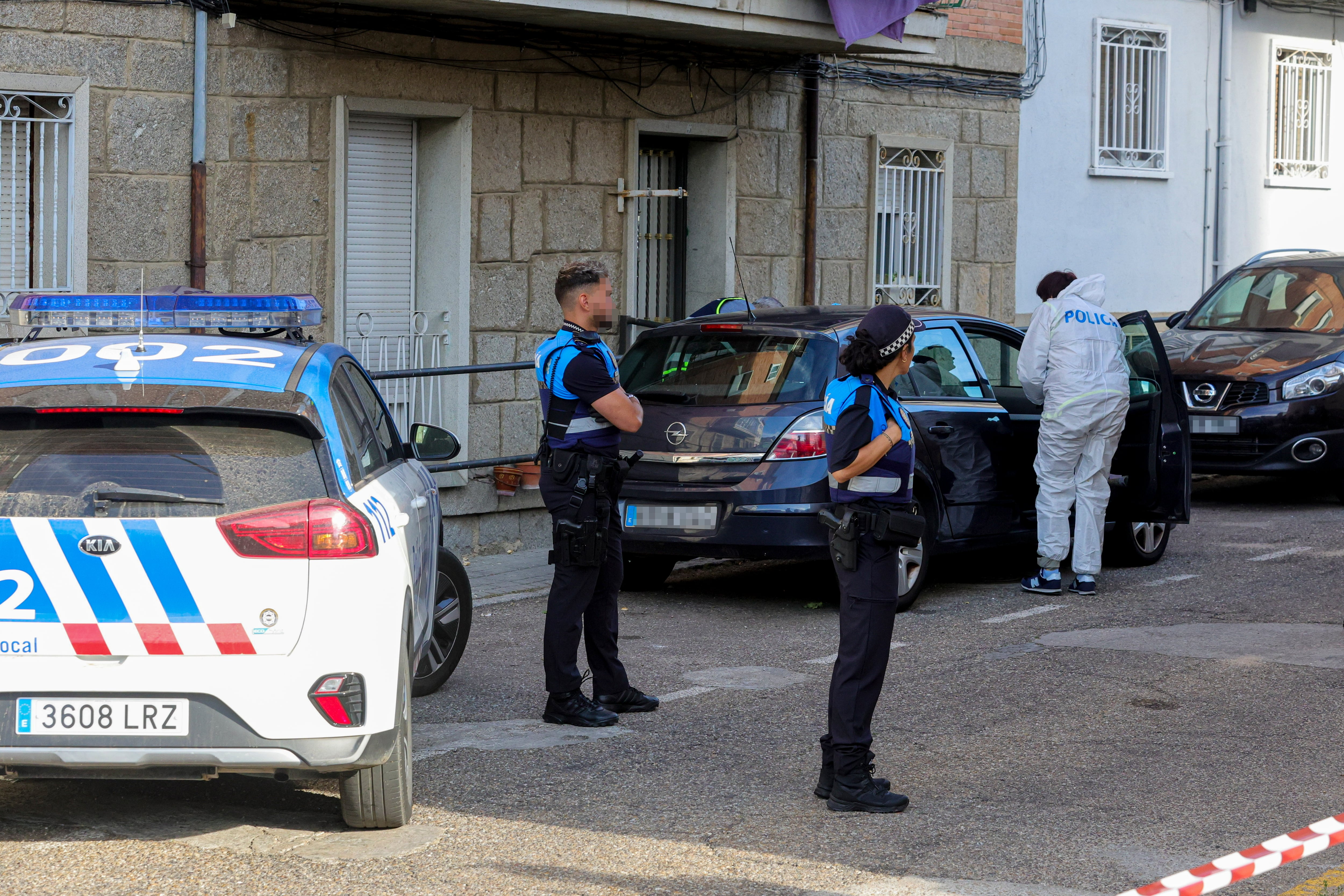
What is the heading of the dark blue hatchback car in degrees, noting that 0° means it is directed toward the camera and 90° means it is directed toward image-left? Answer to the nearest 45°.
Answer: approximately 225°

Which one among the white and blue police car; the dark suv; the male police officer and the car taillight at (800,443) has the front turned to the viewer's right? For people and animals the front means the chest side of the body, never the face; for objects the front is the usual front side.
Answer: the male police officer

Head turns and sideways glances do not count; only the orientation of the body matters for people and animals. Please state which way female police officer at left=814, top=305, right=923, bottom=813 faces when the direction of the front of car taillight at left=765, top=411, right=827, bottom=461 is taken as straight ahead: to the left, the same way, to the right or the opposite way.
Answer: to the left

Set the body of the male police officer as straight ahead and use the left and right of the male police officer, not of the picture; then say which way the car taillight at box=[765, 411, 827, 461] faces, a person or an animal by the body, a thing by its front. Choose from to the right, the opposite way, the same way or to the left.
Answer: to the right

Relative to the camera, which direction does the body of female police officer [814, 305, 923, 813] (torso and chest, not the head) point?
to the viewer's right

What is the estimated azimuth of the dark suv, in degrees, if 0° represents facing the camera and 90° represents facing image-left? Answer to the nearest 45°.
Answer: approximately 45°

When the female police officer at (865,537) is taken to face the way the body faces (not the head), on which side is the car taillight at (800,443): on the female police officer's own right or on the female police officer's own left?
on the female police officer's own left

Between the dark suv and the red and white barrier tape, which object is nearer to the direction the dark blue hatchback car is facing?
the dark suv

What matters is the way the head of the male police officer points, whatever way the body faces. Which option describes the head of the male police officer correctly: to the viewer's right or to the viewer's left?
to the viewer's right

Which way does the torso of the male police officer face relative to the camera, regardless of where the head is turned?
to the viewer's right
